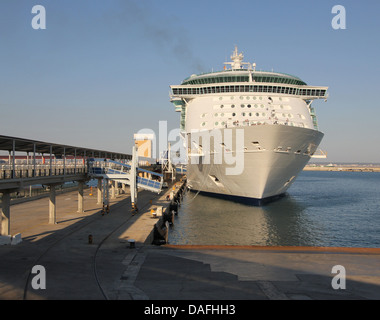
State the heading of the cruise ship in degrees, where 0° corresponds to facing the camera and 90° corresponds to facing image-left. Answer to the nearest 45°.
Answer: approximately 0°
